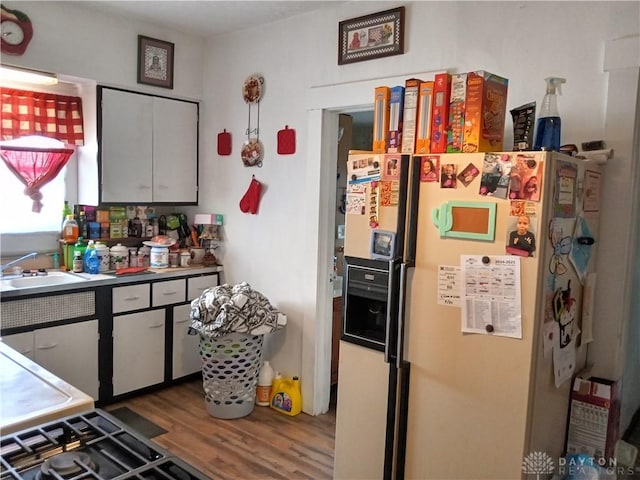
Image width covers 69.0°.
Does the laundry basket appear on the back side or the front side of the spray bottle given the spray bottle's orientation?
on the back side

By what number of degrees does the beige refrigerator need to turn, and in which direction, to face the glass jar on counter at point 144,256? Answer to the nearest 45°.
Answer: approximately 90° to its right

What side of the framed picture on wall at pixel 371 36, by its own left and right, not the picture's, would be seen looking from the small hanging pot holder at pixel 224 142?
right

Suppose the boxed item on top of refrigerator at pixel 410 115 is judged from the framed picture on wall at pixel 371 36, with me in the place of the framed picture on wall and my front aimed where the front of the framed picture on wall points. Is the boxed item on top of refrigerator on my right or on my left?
on my left

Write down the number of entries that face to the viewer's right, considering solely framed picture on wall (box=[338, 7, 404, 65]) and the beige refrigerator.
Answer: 0
